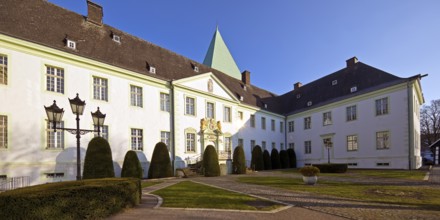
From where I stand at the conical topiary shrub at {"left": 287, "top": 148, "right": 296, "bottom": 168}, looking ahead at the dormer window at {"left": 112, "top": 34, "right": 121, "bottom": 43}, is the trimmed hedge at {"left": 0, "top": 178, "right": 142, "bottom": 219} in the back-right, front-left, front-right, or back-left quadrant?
front-left

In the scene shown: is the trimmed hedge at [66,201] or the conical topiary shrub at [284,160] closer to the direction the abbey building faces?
the trimmed hedge

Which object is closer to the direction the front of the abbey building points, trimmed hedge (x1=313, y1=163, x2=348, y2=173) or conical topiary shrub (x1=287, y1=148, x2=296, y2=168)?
the trimmed hedge

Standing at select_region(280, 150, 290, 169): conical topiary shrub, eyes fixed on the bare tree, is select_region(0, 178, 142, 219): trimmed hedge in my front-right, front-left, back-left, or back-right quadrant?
back-right

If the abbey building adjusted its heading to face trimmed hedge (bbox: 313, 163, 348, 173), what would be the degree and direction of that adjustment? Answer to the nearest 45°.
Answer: approximately 45° to its left

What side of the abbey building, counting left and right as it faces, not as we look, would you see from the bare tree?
left

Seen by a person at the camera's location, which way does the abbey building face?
facing the viewer and to the right of the viewer

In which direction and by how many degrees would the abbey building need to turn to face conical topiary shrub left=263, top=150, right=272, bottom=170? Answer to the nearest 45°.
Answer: approximately 90° to its left

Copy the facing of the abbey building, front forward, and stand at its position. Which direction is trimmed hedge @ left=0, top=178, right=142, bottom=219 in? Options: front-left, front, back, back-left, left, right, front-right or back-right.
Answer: front-right
